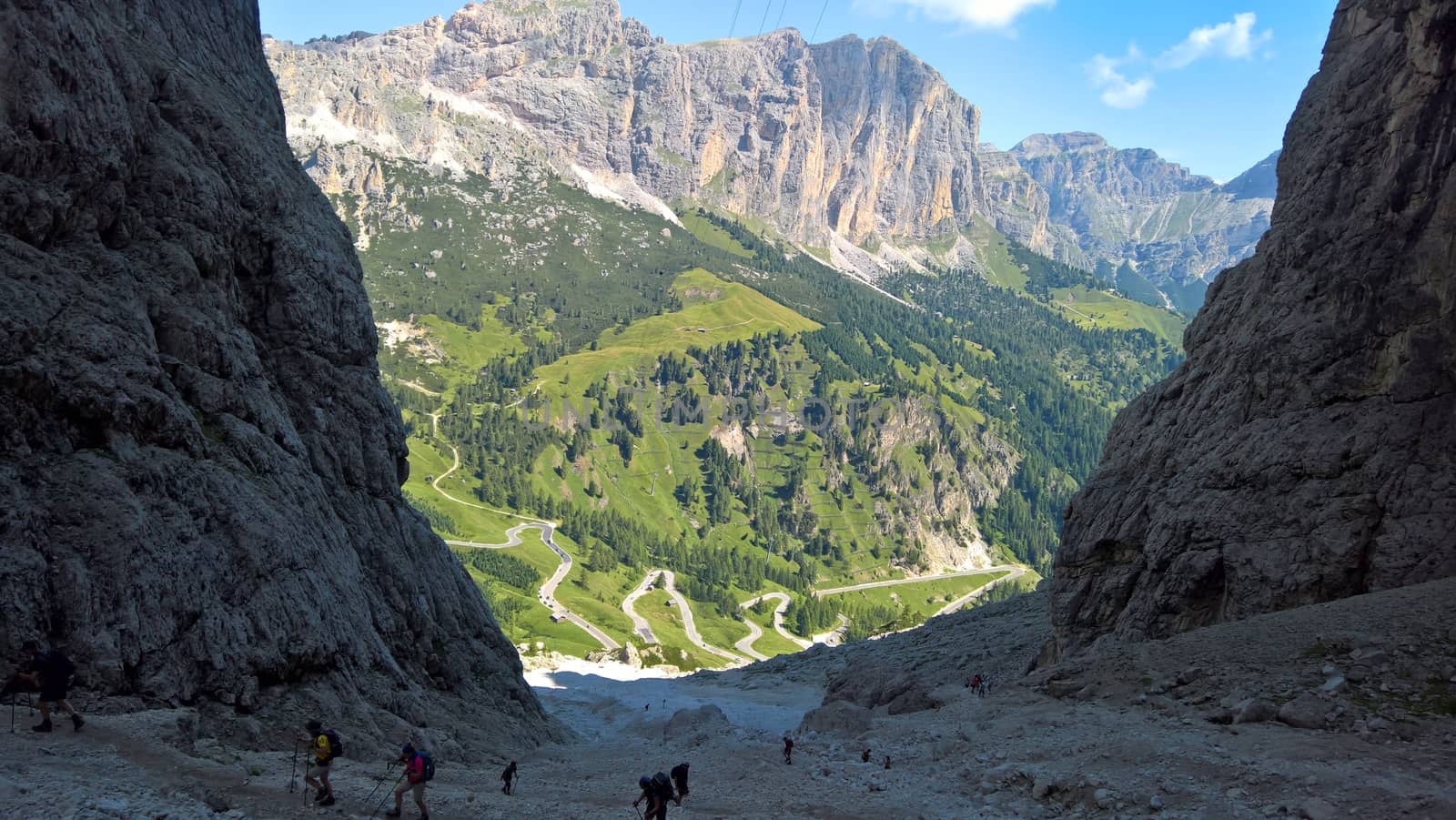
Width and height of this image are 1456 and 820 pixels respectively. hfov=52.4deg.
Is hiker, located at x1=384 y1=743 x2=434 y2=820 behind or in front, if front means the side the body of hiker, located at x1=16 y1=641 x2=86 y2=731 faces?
behind

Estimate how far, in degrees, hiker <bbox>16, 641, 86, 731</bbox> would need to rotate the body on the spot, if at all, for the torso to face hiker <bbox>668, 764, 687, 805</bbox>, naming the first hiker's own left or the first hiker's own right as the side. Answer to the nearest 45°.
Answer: approximately 180°

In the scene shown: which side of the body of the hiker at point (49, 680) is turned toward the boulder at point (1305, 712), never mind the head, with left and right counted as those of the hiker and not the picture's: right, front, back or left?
back

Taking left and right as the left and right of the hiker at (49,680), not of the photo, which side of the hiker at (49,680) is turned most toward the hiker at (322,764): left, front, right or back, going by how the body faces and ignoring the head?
back

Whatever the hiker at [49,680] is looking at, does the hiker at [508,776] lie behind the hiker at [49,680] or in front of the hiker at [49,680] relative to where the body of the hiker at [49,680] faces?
behind

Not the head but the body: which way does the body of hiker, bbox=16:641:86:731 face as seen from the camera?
to the viewer's left

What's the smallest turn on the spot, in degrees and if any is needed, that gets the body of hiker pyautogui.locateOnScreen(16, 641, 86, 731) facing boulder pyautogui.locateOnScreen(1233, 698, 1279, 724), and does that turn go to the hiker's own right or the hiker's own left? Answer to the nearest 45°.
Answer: approximately 180°
